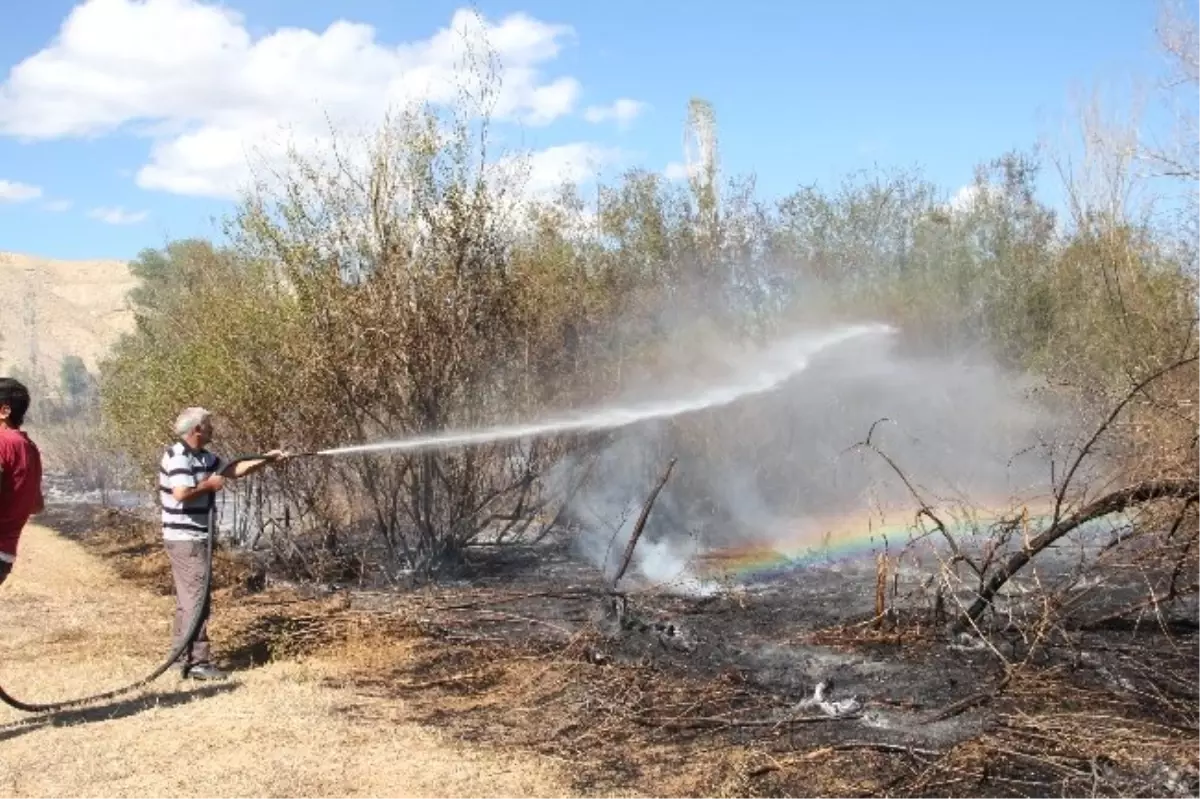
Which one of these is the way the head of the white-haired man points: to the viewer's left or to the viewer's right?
to the viewer's right

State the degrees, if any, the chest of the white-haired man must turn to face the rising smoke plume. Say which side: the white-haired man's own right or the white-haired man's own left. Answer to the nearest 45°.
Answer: approximately 45° to the white-haired man's own left

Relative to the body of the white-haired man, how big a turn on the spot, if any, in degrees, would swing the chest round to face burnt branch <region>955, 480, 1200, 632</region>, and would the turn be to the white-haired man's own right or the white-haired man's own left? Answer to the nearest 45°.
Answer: approximately 45° to the white-haired man's own right

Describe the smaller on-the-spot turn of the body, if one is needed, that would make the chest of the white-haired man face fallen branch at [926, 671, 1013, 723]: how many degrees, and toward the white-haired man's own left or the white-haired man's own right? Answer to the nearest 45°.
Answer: approximately 45° to the white-haired man's own right

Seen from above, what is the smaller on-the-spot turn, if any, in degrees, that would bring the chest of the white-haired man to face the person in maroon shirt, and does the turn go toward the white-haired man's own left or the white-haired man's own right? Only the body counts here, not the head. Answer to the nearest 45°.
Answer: approximately 135° to the white-haired man's own right

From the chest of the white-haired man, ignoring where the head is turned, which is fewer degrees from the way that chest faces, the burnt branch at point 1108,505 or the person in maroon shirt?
the burnt branch

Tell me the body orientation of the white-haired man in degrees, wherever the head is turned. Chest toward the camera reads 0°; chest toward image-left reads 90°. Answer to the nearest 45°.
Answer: approximately 270°

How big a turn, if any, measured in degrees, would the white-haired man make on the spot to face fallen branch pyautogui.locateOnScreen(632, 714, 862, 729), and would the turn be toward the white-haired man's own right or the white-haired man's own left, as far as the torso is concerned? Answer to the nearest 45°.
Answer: approximately 45° to the white-haired man's own right
